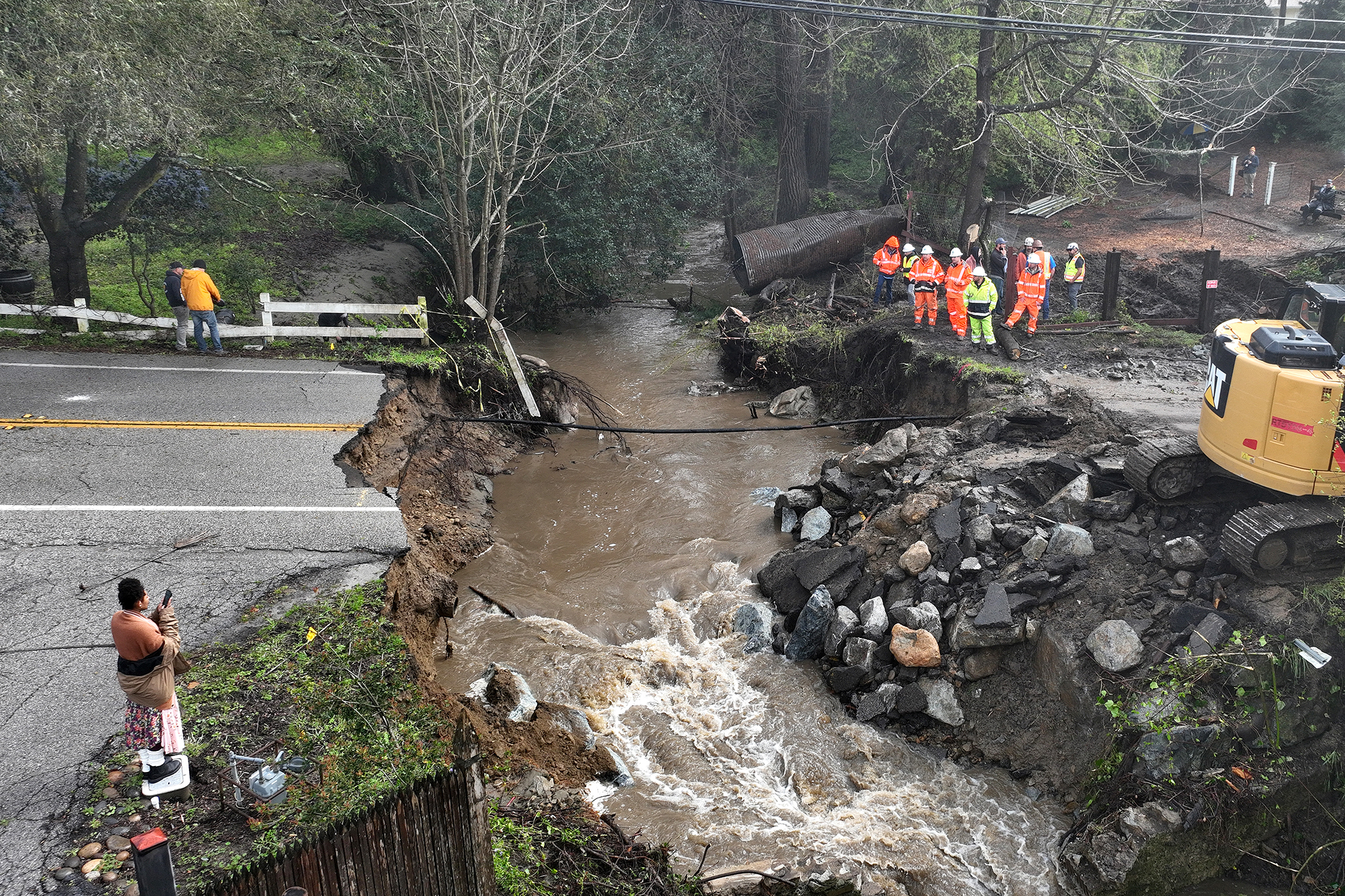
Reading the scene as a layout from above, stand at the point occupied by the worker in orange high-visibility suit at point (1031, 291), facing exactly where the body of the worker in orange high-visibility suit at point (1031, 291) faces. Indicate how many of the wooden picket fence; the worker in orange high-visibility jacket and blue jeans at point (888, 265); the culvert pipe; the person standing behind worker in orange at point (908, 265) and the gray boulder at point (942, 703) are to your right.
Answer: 3

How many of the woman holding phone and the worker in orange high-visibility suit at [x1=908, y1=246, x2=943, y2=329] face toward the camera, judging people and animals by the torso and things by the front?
1

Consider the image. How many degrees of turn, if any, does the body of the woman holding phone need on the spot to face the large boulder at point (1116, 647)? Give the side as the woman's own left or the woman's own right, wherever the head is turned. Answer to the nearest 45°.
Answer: approximately 45° to the woman's own right

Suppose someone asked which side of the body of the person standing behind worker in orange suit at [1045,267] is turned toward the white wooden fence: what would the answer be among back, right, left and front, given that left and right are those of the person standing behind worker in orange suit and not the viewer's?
front

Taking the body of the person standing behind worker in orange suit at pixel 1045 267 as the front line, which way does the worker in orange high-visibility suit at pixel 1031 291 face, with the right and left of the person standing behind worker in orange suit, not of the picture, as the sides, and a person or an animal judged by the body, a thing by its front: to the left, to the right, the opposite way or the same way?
the same way

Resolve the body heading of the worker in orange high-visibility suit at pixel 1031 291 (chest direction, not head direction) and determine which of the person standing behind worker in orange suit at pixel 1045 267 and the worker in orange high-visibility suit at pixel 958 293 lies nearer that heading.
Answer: the worker in orange high-visibility suit

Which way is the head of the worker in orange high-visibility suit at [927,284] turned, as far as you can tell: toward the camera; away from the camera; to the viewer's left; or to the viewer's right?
toward the camera

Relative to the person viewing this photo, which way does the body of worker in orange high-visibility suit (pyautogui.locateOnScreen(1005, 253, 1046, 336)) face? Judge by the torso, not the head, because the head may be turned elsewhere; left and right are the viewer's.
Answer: facing the viewer and to the left of the viewer

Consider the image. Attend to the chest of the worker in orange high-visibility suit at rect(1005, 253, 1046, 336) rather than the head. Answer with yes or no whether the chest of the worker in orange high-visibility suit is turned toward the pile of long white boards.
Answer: no

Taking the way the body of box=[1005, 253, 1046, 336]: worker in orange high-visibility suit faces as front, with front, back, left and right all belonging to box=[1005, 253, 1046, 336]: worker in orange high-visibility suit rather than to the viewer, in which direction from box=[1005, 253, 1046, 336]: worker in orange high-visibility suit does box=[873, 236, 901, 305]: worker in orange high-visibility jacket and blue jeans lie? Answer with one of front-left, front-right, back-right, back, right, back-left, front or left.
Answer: right

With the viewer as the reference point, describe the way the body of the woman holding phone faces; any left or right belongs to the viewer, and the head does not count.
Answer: facing away from the viewer and to the right of the viewer

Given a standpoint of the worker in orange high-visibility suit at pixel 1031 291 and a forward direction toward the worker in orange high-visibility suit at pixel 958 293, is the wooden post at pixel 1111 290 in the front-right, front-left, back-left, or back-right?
back-right

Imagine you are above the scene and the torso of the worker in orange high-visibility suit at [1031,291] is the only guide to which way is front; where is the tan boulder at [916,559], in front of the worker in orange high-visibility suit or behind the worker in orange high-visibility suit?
in front

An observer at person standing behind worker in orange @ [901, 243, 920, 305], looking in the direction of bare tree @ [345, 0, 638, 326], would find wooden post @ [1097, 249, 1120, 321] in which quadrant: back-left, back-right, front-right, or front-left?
back-left

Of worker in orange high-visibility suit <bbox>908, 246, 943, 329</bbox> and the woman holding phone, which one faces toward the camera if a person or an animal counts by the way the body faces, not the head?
the worker in orange high-visibility suit

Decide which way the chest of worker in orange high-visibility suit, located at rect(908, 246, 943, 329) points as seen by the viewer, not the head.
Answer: toward the camera
